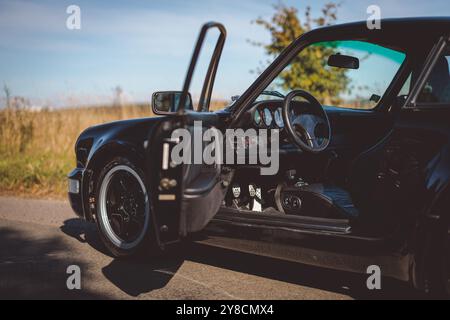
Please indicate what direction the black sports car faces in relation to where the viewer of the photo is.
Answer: facing away from the viewer and to the left of the viewer

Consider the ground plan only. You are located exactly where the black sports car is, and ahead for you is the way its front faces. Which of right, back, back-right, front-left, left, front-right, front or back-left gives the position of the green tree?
front-right
